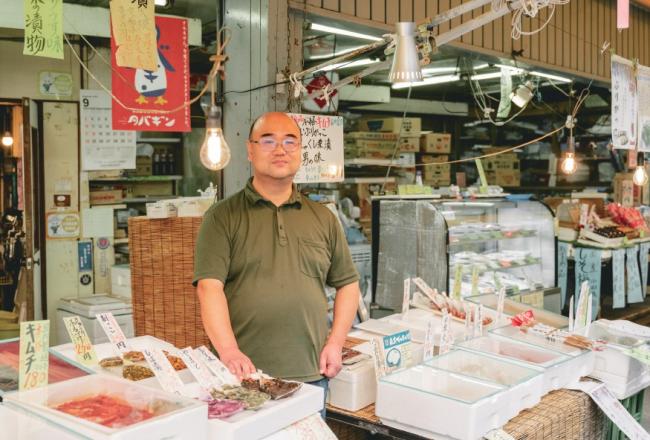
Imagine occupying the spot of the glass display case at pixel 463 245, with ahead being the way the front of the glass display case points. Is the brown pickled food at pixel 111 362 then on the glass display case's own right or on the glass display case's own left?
on the glass display case's own right

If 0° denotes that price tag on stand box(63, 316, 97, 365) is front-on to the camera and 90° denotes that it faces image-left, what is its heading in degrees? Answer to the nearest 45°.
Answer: approximately 0°

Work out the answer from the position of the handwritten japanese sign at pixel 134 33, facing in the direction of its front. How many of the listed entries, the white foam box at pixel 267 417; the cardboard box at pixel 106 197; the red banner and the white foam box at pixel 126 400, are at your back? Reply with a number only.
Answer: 2

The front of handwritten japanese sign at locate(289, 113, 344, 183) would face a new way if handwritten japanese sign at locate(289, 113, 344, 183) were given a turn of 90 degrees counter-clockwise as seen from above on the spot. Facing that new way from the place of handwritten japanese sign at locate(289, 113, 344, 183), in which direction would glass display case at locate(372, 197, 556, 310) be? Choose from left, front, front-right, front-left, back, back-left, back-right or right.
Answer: front-left

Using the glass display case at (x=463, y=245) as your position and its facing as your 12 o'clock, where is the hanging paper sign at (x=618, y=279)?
The hanging paper sign is roughly at 9 o'clock from the glass display case.

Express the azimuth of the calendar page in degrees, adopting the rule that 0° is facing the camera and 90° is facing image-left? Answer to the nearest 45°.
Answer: approximately 0°
